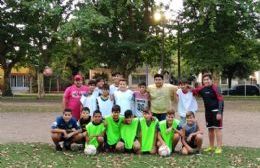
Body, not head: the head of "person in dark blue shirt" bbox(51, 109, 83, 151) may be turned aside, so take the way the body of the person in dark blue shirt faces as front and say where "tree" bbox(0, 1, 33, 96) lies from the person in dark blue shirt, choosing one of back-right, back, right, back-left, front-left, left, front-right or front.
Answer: back

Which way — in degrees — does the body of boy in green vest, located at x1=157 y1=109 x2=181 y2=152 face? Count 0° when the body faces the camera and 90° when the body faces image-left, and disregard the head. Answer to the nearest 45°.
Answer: approximately 0°

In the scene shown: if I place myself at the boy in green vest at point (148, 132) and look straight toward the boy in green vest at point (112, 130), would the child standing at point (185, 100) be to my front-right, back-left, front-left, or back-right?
back-right

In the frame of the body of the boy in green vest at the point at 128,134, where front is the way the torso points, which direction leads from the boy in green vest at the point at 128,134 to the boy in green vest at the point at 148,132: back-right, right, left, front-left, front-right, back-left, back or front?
left

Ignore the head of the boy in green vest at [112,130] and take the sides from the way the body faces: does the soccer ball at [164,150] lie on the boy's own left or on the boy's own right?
on the boy's own left

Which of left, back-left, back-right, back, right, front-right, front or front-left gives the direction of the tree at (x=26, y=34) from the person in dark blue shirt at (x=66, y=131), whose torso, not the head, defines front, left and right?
back
